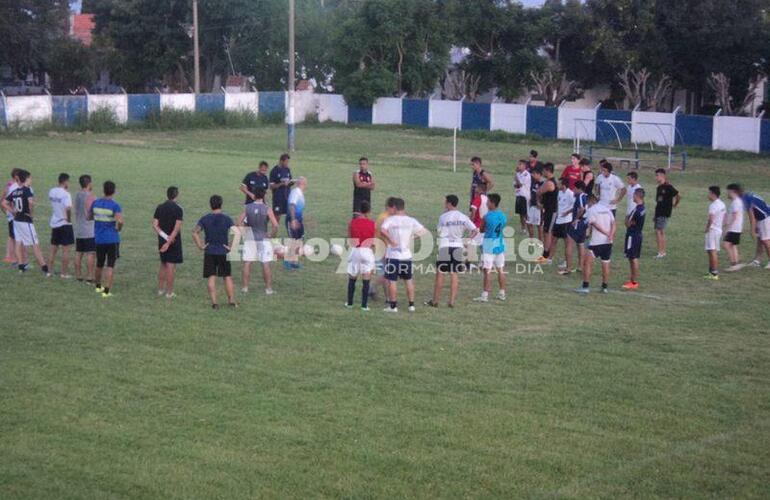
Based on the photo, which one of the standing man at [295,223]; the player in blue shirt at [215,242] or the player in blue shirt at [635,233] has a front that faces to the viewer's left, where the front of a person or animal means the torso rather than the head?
the player in blue shirt at [635,233]

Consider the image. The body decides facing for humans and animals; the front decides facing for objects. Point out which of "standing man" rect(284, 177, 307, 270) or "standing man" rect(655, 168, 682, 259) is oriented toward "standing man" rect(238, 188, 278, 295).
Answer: "standing man" rect(655, 168, 682, 259)

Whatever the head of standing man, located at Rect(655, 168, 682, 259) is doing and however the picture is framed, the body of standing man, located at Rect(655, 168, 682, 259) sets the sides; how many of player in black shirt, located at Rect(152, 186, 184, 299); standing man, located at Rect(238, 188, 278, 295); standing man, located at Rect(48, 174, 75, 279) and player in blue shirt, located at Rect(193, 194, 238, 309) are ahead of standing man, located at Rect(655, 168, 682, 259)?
4

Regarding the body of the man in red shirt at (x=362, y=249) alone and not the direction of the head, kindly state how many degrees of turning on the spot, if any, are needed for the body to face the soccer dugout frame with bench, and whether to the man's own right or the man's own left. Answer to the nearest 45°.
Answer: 0° — they already face it

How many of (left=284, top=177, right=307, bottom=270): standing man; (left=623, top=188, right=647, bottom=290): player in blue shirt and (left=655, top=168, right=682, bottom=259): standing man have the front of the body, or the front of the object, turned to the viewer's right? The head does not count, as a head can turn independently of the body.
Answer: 1

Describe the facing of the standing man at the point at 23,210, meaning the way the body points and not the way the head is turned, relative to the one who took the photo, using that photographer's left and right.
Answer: facing away from the viewer and to the right of the viewer

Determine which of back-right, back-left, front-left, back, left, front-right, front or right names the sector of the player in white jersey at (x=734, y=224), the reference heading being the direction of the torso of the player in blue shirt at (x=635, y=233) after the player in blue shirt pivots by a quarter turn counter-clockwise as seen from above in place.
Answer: back-left

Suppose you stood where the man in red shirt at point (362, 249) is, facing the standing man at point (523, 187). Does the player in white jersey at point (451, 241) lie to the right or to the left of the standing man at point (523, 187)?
right

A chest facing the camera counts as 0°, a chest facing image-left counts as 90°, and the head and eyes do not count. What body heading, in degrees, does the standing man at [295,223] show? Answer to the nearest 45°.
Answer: approximately 270°

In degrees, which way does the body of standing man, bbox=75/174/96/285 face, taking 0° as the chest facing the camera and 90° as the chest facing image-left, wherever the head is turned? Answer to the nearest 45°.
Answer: approximately 225°

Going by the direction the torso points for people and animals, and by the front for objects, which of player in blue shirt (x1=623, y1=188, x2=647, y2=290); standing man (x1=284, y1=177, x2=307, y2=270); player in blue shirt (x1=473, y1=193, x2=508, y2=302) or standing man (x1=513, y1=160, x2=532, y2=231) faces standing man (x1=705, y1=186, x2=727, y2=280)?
standing man (x1=284, y1=177, x2=307, y2=270)

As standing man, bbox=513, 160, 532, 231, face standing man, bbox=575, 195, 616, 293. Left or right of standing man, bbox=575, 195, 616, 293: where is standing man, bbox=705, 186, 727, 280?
left

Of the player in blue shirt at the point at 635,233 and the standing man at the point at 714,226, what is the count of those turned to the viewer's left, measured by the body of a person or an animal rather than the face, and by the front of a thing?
2

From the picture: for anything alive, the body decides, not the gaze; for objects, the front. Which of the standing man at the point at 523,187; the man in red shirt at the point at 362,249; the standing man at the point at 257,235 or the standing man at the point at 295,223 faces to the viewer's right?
the standing man at the point at 295,223

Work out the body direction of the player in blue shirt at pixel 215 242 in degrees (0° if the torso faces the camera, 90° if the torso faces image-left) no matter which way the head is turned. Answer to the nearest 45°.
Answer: approximately 180°

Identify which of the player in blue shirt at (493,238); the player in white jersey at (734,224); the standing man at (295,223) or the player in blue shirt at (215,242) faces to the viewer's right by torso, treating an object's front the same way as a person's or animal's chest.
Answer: the standing man

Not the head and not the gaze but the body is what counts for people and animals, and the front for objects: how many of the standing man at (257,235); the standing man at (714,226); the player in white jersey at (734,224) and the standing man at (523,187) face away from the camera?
1
